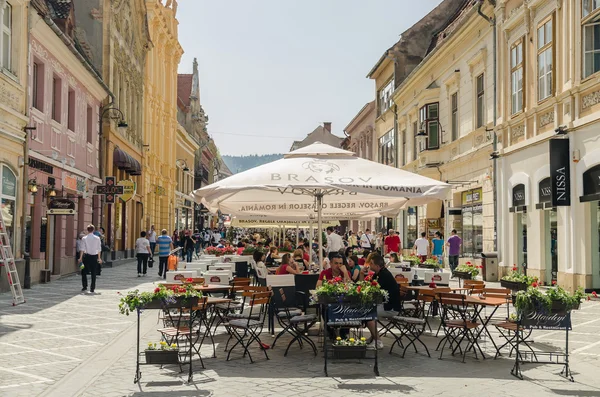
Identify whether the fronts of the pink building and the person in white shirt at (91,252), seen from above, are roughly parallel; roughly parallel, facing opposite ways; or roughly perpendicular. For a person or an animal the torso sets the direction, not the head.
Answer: roughly perpendicular

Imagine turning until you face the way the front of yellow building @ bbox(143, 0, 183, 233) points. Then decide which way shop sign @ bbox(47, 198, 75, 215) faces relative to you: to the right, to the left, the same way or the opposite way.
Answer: to the right

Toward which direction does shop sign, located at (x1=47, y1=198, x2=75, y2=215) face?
toward the camera

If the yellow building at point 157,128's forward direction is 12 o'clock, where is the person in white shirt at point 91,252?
The person in white shirt is roughly at 3 o'clock from the yellow building.

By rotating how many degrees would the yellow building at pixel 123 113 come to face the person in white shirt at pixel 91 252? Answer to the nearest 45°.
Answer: approximately 90° to its right

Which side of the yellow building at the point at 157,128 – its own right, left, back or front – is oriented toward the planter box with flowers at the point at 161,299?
right

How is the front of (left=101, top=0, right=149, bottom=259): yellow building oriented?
to the viewer's right

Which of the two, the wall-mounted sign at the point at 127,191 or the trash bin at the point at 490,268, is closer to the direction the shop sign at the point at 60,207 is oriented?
the trash bin

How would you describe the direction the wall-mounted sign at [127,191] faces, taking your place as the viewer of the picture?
facing the viewer

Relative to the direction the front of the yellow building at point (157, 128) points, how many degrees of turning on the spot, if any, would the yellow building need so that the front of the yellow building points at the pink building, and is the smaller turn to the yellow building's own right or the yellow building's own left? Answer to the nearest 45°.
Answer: approximately 90° to the yellow building's own right

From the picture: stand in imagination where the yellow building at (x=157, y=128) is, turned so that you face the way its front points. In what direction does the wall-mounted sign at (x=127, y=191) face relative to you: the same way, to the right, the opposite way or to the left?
to the right
